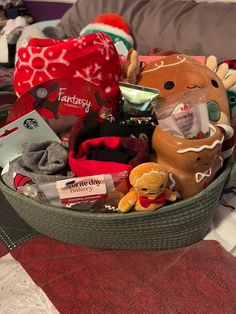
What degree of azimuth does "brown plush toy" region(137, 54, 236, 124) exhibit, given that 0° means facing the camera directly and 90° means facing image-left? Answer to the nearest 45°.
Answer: approximately 0°
